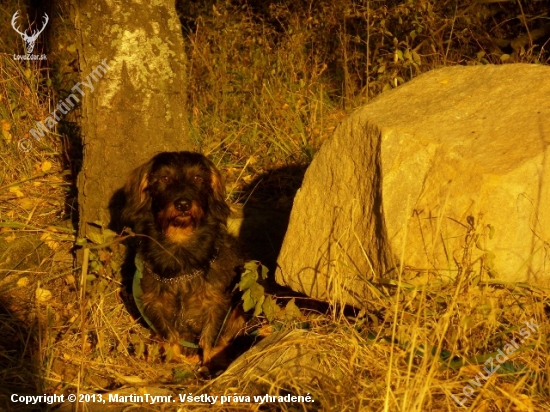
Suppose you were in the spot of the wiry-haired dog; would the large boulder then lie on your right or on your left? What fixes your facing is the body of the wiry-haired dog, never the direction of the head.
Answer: on your left

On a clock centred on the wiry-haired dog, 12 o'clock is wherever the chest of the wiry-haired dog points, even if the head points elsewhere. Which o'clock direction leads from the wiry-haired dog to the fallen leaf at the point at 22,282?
The fallen leaf is roughly at 4 o'clock from the wiry-haired dog.

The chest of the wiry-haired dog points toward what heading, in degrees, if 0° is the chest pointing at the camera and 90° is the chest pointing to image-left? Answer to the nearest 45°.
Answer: approximately 0°
